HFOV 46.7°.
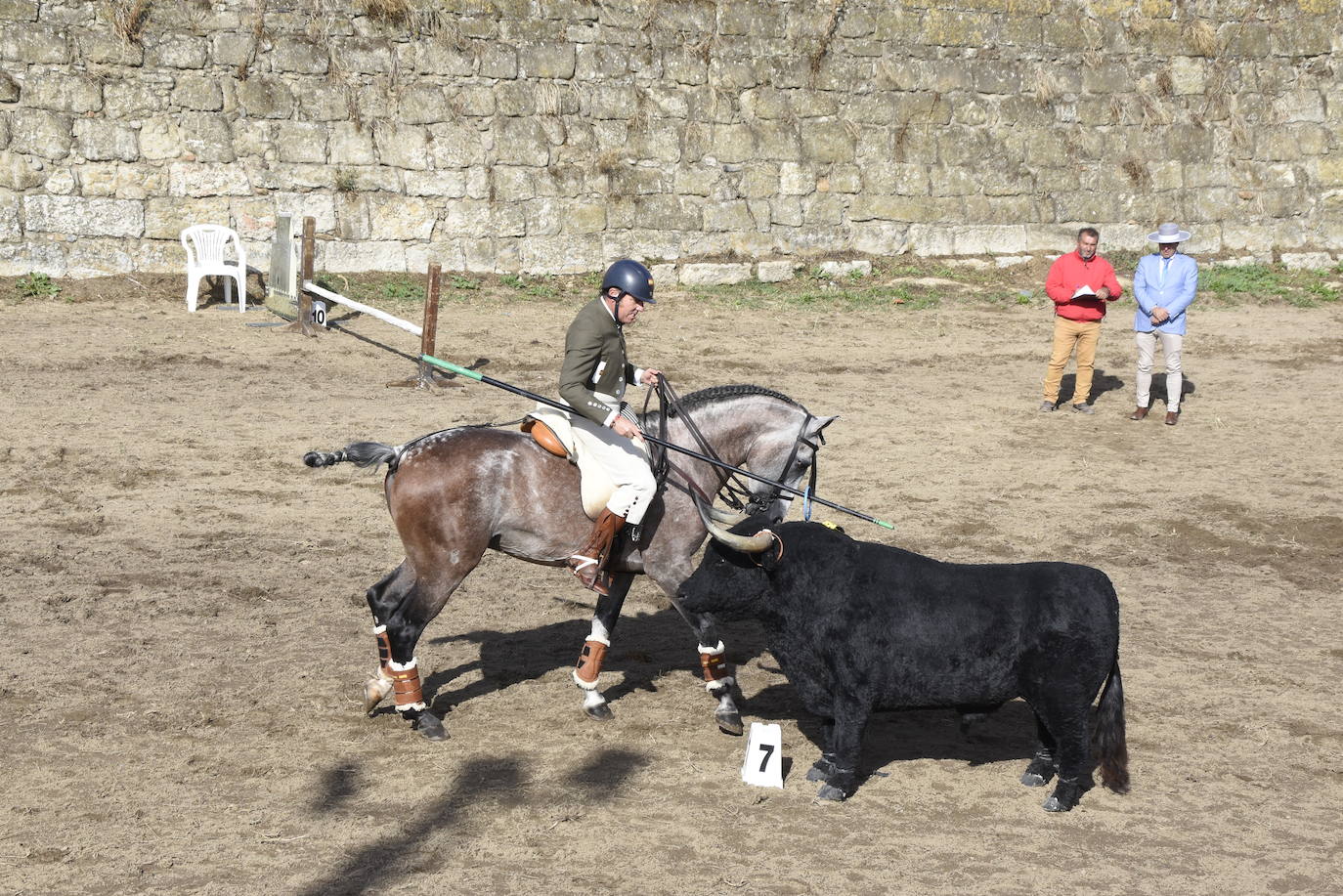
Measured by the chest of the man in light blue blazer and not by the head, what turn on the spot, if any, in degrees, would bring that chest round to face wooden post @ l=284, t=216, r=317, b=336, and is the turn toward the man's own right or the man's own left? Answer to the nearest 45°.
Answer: approximately 90° to the man's own right

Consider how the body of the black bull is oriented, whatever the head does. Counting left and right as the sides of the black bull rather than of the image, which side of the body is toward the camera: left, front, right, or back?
left

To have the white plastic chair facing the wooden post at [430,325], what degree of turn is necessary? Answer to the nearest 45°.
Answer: approximately 45° to its left

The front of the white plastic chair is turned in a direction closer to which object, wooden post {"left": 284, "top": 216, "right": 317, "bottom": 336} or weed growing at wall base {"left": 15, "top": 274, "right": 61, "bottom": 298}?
the wooden post

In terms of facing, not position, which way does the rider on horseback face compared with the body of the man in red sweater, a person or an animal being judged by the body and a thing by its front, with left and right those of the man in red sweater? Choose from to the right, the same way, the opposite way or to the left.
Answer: to the left

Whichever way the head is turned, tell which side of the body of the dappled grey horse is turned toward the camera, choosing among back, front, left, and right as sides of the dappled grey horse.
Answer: right

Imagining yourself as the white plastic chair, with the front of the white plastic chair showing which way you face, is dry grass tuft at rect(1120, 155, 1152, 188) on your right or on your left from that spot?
on your left

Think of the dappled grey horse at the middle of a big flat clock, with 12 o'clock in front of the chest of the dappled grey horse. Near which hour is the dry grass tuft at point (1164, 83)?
The dry grass tuft is roughly at 10 o'clock from the dappled grey horse.

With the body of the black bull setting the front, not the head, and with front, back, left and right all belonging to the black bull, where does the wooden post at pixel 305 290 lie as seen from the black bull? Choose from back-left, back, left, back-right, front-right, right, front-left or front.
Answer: front-right

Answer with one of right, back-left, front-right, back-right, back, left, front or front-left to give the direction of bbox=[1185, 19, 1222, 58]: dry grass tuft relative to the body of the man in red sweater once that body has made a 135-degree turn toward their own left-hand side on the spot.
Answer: front-left

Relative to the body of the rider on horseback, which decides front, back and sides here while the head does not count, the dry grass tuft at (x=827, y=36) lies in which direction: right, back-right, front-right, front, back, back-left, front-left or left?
left

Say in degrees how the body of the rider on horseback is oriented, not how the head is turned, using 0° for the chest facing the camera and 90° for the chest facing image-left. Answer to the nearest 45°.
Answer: approximately 270°

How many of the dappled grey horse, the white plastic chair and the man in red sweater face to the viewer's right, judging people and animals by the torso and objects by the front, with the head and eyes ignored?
1

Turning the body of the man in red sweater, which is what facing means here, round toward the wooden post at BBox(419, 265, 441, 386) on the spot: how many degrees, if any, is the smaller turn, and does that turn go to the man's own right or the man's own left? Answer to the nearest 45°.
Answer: approximately 90° to the man's own right
